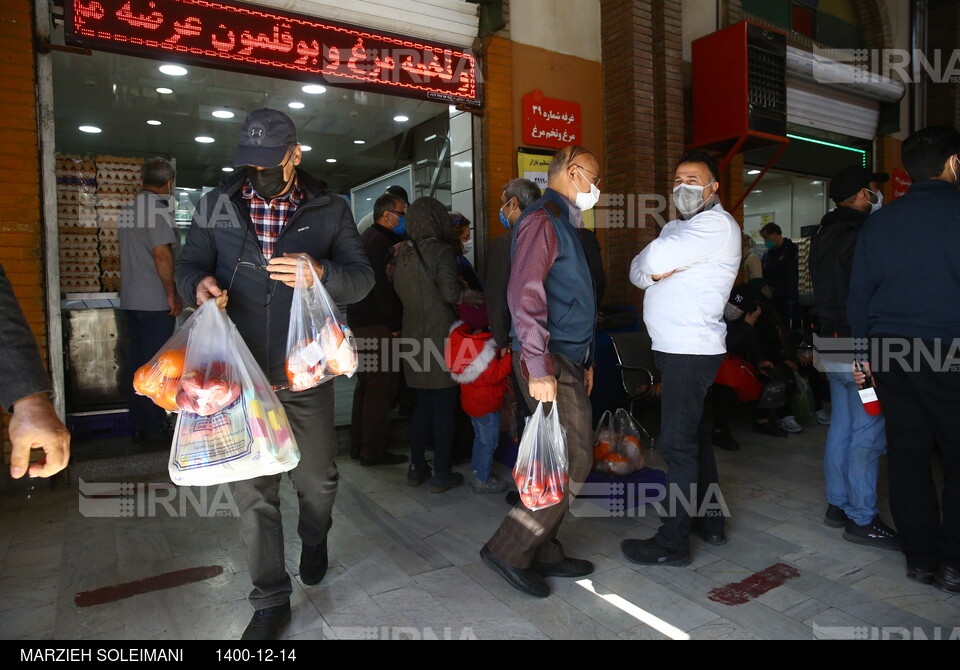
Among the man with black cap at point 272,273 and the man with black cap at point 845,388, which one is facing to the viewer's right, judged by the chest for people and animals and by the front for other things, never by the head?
the man with black cap at point 845,388

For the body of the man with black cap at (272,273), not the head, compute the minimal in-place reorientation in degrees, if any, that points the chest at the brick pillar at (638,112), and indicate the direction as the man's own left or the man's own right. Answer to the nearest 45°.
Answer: approximately 135° to the man's own left

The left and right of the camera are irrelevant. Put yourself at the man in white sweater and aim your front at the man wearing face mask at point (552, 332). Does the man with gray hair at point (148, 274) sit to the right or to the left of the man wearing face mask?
right

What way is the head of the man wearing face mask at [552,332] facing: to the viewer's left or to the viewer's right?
to the viewer's right

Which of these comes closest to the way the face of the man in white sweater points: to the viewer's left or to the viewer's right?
to the viewer's left

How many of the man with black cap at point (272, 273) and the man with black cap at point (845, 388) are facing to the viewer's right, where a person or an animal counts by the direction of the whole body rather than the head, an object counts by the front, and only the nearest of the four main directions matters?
1

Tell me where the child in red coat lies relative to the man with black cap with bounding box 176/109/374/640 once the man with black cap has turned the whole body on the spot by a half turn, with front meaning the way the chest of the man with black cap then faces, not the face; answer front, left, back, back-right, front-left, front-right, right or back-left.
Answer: front-right
